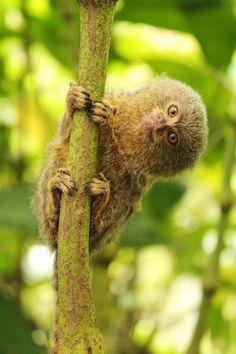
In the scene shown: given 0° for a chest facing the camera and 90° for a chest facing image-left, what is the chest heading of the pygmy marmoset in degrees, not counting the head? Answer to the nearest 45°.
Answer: approximately 0°
